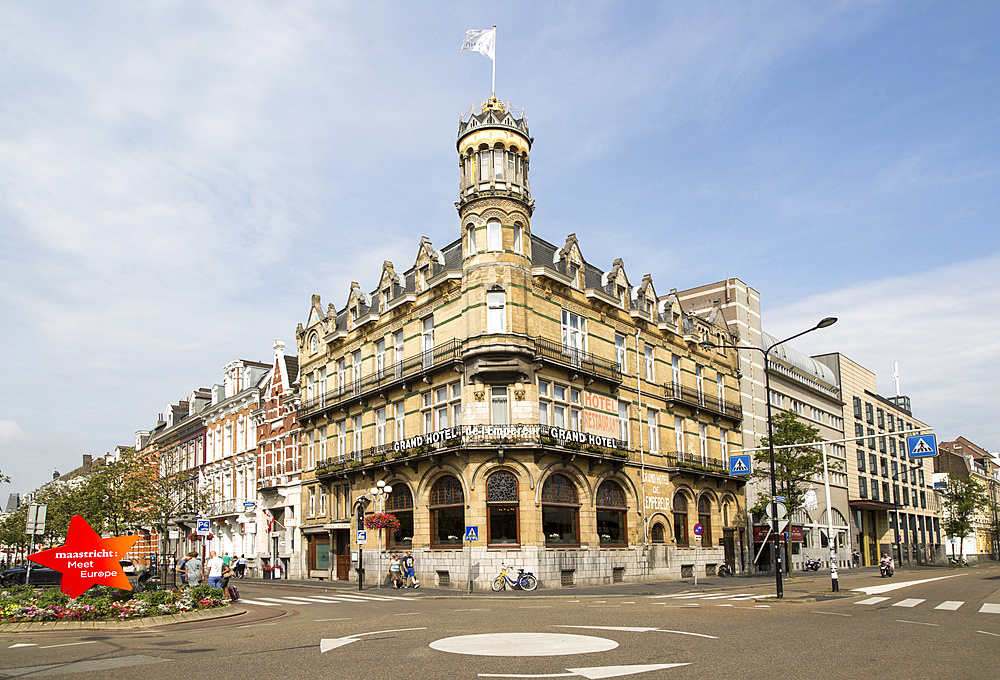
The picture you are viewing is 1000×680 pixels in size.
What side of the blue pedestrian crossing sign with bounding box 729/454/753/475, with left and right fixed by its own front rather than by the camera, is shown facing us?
front

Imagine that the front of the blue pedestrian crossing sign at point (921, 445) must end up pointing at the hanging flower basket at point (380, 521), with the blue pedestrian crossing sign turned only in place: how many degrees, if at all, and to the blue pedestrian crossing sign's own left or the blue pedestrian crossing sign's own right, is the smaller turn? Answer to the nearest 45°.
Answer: approximately 90° to the blue pedestrian crossing sign's own right

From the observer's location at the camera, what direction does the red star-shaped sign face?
facing the viewer

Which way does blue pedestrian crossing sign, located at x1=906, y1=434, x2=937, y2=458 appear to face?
toward the camera

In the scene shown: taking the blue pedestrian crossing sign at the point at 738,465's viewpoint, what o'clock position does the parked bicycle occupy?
The parked bicycle is roughly at 2 o'clock from the blue pedestrian crossing sign.

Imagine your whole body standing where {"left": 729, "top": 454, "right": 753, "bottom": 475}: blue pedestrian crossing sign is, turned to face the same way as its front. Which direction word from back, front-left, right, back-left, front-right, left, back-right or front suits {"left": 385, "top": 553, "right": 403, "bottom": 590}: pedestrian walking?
right

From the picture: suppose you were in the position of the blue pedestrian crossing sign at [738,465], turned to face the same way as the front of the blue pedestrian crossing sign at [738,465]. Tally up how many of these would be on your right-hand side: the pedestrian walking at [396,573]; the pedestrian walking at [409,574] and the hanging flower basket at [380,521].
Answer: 3

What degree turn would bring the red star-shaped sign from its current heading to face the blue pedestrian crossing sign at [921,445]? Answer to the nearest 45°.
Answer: approximately 90° to its left
